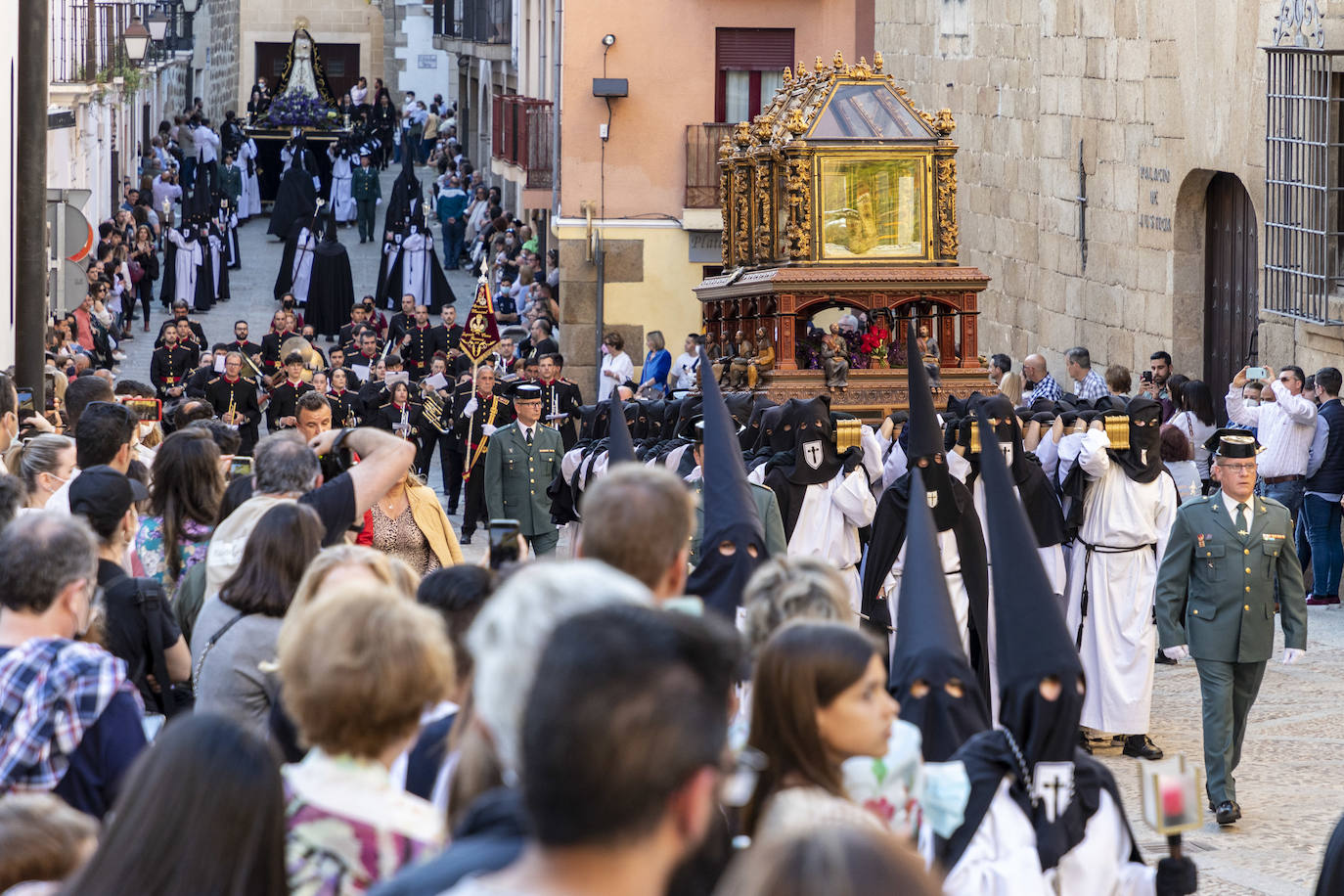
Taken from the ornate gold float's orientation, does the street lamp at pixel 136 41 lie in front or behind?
behind

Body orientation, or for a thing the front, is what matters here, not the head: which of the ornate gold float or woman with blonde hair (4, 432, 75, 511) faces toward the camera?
the ornate gold float

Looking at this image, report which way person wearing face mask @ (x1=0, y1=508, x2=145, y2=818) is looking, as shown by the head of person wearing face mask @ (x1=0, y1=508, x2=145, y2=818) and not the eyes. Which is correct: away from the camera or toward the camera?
away from the camera

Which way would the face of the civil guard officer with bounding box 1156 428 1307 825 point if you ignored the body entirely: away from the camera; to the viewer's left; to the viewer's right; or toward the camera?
toward the camera

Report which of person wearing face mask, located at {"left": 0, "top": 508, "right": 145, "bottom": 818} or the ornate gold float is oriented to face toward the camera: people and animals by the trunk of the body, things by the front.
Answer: the ornate gold float

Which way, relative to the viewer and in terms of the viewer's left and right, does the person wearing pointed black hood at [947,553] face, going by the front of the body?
facing the viewer

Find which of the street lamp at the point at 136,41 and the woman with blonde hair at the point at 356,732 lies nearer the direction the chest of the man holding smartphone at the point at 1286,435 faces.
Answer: the woman with blonde hair

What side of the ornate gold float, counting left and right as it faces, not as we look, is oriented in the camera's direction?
front

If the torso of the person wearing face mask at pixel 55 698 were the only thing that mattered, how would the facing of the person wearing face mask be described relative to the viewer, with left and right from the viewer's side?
facing away from the viewer and to the right of the viewer

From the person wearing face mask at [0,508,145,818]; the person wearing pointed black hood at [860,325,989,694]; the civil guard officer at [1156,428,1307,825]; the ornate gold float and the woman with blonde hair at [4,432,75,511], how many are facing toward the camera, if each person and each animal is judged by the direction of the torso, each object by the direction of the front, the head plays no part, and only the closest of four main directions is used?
3
